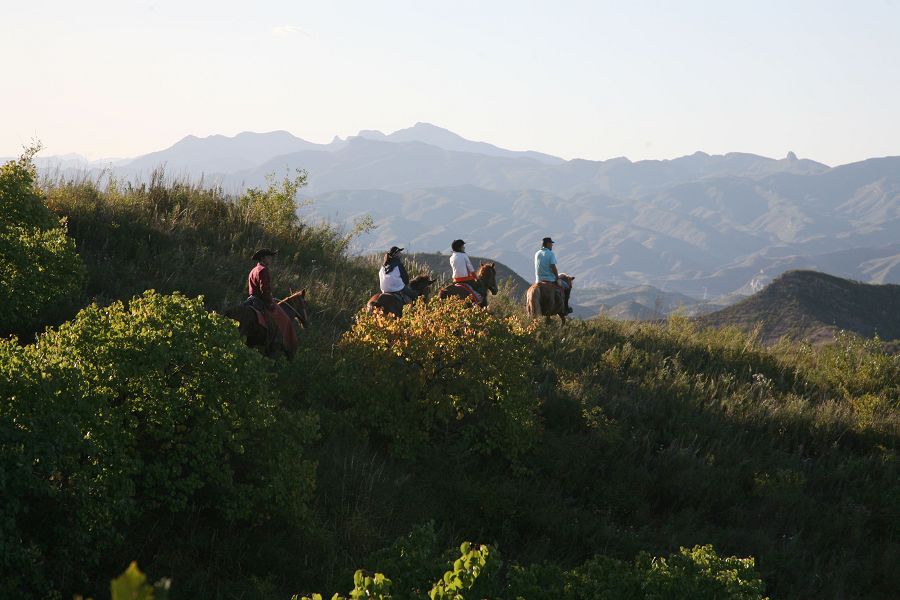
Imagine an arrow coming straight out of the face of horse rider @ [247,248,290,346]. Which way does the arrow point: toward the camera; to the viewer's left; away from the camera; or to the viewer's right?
to the viewer's right

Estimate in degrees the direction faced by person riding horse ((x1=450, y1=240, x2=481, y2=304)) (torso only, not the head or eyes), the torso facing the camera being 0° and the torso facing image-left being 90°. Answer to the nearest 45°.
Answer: approximately 225°

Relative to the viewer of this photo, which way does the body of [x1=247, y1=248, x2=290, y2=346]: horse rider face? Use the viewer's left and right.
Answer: facing to the right of the viewer

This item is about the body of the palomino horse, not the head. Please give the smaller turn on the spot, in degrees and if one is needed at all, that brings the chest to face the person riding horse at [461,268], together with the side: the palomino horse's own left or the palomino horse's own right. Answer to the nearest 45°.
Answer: approximately 180°

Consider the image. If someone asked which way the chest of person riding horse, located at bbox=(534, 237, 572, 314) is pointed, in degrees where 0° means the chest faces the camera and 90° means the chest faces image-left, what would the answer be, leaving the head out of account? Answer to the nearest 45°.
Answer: approximately 225°

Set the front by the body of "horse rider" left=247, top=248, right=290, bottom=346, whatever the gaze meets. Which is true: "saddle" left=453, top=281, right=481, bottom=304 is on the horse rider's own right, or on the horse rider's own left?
on the horse rider's own left

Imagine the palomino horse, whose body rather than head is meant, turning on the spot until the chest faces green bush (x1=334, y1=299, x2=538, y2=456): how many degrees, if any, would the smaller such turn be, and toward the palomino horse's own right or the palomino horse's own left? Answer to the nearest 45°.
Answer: approximately 135° to the palomino horse's own right

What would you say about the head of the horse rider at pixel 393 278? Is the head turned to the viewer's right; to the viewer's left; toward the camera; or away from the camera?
to the viewer's right

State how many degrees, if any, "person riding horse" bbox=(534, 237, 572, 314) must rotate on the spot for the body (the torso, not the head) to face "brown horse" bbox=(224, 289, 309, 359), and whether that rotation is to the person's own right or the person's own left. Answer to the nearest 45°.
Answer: approximately 180°

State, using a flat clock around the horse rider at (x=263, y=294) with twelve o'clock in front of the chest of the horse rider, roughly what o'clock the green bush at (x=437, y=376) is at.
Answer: The green bush is roughly at 1 o'clock from the horse rider.

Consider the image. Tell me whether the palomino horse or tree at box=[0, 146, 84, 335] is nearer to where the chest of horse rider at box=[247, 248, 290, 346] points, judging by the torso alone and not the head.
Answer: the palomino horse

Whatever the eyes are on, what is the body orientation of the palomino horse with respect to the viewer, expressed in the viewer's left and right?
facing away from the viewer and to the right of the viewer

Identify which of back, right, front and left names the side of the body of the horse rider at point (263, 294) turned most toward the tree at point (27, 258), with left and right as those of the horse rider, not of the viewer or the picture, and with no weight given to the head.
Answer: back

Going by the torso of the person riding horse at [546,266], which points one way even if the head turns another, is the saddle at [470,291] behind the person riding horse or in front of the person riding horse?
behind
